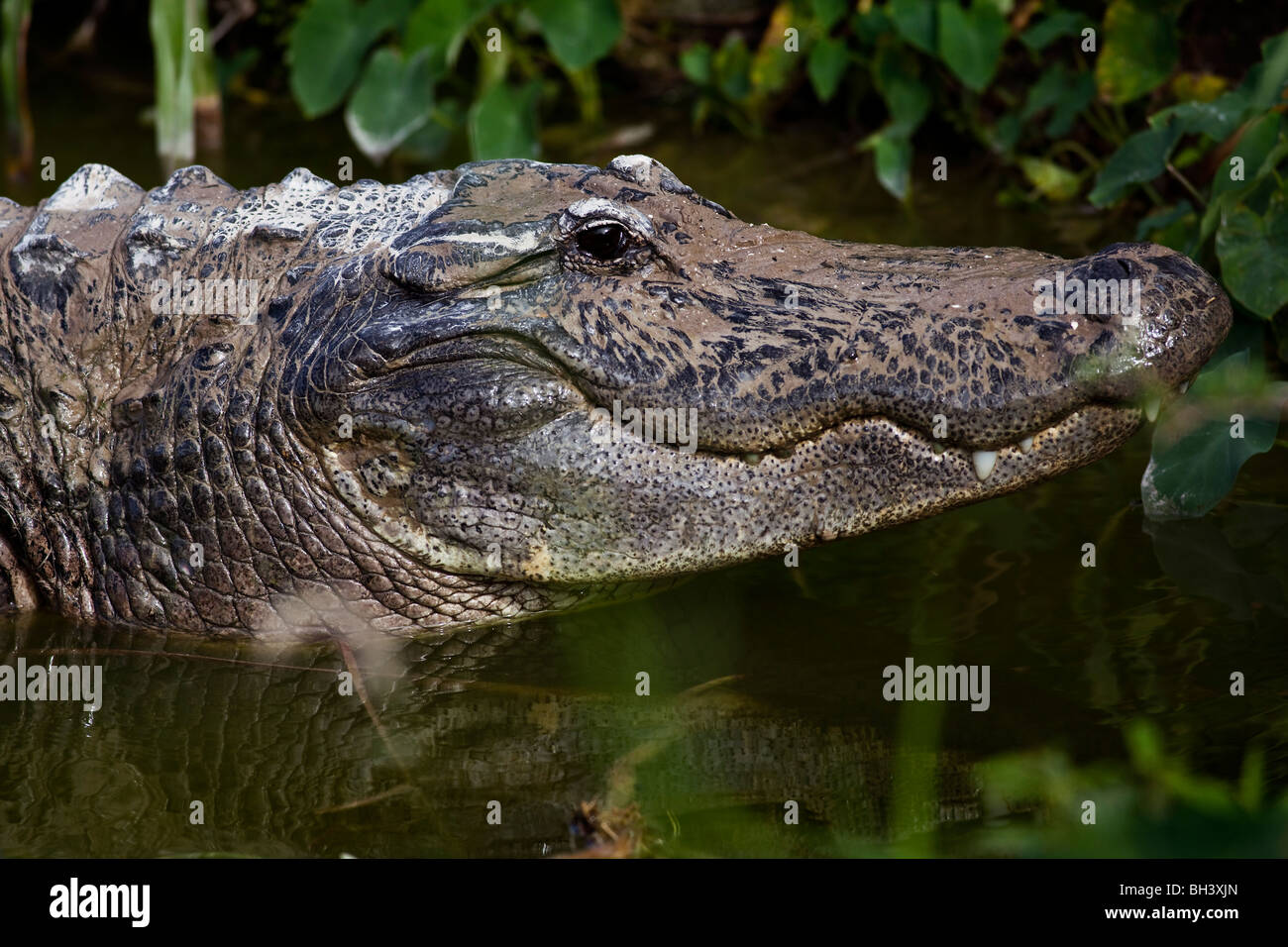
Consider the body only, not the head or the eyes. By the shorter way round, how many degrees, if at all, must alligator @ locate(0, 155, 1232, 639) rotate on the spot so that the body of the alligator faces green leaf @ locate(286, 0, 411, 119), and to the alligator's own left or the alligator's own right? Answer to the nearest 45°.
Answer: approximately 90° to the alligator's own left

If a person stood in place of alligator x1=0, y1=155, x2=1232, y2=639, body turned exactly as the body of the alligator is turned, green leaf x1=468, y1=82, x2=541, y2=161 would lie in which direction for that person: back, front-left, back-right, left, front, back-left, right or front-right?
left

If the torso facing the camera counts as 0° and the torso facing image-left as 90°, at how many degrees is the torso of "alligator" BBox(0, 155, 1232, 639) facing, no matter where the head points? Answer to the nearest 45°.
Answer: approximately 270°

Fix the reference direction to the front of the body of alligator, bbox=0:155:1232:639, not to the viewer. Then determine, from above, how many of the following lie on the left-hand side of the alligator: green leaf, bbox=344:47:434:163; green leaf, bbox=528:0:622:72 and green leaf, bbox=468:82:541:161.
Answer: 3

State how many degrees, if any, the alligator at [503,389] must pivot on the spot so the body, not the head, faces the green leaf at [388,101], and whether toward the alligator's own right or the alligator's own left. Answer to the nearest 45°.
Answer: approximately 90° to the alligator's own left

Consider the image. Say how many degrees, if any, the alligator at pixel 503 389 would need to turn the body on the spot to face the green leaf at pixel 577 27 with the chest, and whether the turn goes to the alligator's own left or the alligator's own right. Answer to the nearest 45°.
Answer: approximately 90° to the alligator's own left

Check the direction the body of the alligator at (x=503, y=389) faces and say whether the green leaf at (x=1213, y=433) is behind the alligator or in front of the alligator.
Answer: in front
